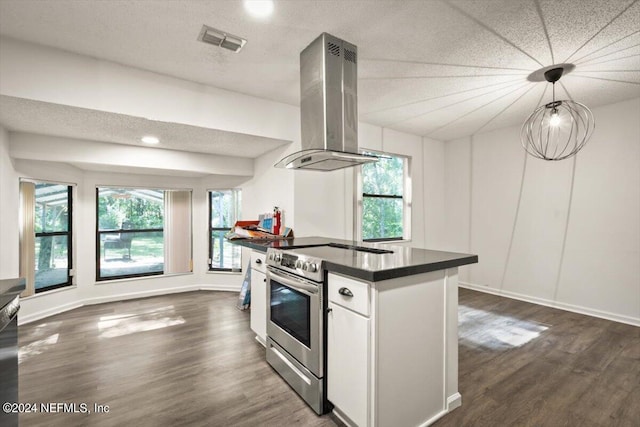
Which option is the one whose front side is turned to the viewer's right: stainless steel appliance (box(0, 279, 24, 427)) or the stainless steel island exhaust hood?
the stainless steel appliance

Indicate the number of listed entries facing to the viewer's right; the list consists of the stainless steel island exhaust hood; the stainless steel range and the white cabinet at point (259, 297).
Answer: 0

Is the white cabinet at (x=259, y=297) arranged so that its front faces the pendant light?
no

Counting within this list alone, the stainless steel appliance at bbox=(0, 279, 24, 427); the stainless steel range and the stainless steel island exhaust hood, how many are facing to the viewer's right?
1

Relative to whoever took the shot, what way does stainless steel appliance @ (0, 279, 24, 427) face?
facing to the right of the viewer

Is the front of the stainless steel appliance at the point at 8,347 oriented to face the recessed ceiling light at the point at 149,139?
no

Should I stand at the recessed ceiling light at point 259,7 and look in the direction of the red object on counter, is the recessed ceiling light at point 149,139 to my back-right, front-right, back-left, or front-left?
front-left

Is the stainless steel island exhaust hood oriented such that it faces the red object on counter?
no

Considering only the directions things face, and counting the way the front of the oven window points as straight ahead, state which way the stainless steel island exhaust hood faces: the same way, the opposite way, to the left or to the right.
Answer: the same way

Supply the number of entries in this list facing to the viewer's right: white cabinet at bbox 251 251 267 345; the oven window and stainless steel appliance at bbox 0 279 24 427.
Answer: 1

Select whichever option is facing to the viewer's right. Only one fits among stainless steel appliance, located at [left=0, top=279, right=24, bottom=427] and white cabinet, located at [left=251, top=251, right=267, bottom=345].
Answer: the stainless steel appliance

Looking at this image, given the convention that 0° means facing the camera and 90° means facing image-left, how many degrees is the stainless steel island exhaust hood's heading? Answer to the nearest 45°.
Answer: approximately 45°

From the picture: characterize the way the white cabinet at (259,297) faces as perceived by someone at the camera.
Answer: facing the viewer and to the left of the viewer

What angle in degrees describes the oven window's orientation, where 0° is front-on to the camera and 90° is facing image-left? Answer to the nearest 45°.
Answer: approximately 45°

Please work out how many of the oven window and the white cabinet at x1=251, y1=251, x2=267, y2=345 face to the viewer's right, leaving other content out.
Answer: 0

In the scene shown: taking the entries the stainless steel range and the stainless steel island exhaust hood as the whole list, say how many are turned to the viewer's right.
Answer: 0

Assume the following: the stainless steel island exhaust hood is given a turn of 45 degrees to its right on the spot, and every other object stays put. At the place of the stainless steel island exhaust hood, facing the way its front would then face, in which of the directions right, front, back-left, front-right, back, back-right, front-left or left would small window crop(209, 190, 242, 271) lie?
front-right

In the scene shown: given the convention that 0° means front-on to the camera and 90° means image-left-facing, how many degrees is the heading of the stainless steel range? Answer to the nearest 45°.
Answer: approximately 45°
